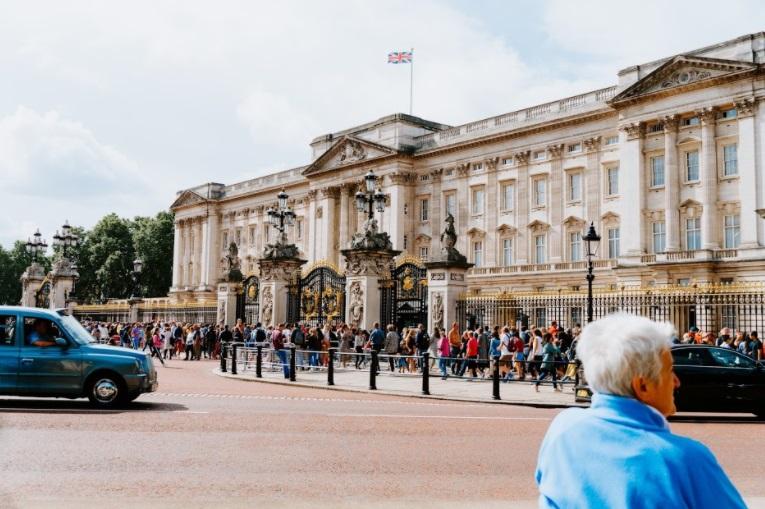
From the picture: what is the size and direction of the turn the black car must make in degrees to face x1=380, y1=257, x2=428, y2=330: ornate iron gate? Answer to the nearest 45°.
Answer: approximately 135° to its left

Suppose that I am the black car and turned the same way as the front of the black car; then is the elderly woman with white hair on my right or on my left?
on my right

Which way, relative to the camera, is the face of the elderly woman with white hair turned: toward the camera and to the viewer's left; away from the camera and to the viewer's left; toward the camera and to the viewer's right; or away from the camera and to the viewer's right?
away from the camera and to the viewer's right

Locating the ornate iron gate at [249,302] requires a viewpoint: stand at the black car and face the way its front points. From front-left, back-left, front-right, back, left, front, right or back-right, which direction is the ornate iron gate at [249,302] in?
back-left

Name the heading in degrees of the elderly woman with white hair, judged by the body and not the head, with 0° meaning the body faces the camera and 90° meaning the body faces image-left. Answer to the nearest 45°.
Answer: approximately 225°

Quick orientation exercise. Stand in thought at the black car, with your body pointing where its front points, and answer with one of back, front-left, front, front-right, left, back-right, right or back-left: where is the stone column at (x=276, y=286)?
back-left

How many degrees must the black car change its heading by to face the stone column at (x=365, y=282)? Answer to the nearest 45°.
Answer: approximately 135° to its left

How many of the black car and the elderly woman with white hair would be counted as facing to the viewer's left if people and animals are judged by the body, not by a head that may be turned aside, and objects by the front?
0

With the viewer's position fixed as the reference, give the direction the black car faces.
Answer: facing to the right of the viewer

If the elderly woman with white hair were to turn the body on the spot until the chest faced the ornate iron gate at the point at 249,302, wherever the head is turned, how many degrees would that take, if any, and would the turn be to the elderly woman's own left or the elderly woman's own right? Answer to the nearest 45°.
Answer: approximately 90° to the elderly woman's own left

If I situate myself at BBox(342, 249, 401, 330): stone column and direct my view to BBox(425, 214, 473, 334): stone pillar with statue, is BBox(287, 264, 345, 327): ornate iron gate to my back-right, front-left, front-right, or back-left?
back-left

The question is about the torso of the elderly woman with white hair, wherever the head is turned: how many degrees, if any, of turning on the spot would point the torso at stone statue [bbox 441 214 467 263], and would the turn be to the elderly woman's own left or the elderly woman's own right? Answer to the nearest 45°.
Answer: approximately 45° to the elderly woman's own left
